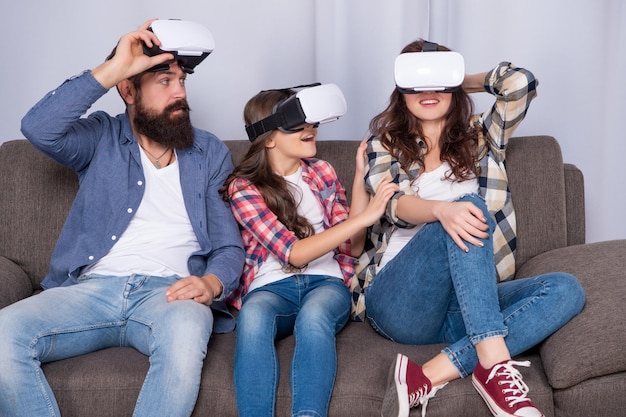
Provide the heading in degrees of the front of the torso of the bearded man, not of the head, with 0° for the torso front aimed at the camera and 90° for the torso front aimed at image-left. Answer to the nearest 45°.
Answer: approximately 0°

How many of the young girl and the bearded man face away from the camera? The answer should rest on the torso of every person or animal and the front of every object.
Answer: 0

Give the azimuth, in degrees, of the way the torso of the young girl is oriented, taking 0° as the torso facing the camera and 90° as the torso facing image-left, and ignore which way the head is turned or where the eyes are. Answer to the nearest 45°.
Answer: approximately 315°
